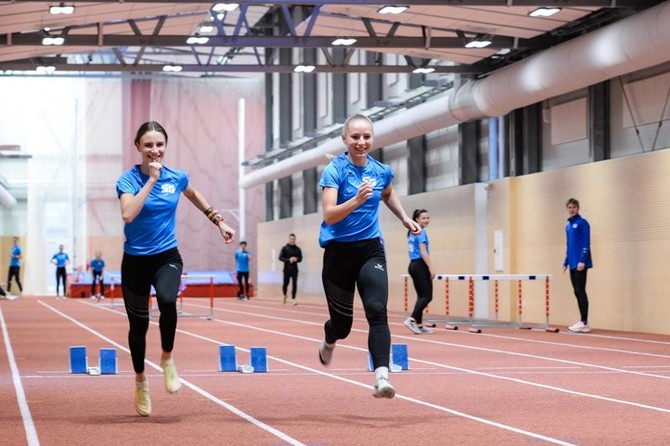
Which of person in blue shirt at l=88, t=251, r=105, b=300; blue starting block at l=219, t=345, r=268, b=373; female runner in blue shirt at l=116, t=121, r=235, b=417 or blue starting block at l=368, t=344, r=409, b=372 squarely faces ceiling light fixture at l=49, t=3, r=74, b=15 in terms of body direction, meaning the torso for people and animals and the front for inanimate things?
the person in blue shirt

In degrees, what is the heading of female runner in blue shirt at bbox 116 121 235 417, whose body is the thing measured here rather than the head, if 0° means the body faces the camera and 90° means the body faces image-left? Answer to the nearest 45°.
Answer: approximately 0°

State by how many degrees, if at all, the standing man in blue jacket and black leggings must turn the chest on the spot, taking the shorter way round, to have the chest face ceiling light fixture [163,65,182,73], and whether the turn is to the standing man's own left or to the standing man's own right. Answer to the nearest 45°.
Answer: approximately 90° to the standing man's own right

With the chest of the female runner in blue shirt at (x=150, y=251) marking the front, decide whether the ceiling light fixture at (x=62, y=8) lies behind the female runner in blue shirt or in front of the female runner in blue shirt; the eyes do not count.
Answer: behind

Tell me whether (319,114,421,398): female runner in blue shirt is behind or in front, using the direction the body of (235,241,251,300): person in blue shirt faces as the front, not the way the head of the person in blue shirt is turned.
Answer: in front

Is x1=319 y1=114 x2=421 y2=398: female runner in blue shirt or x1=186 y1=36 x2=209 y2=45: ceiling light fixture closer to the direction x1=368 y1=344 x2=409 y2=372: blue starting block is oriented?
the female runner in blue shirt
